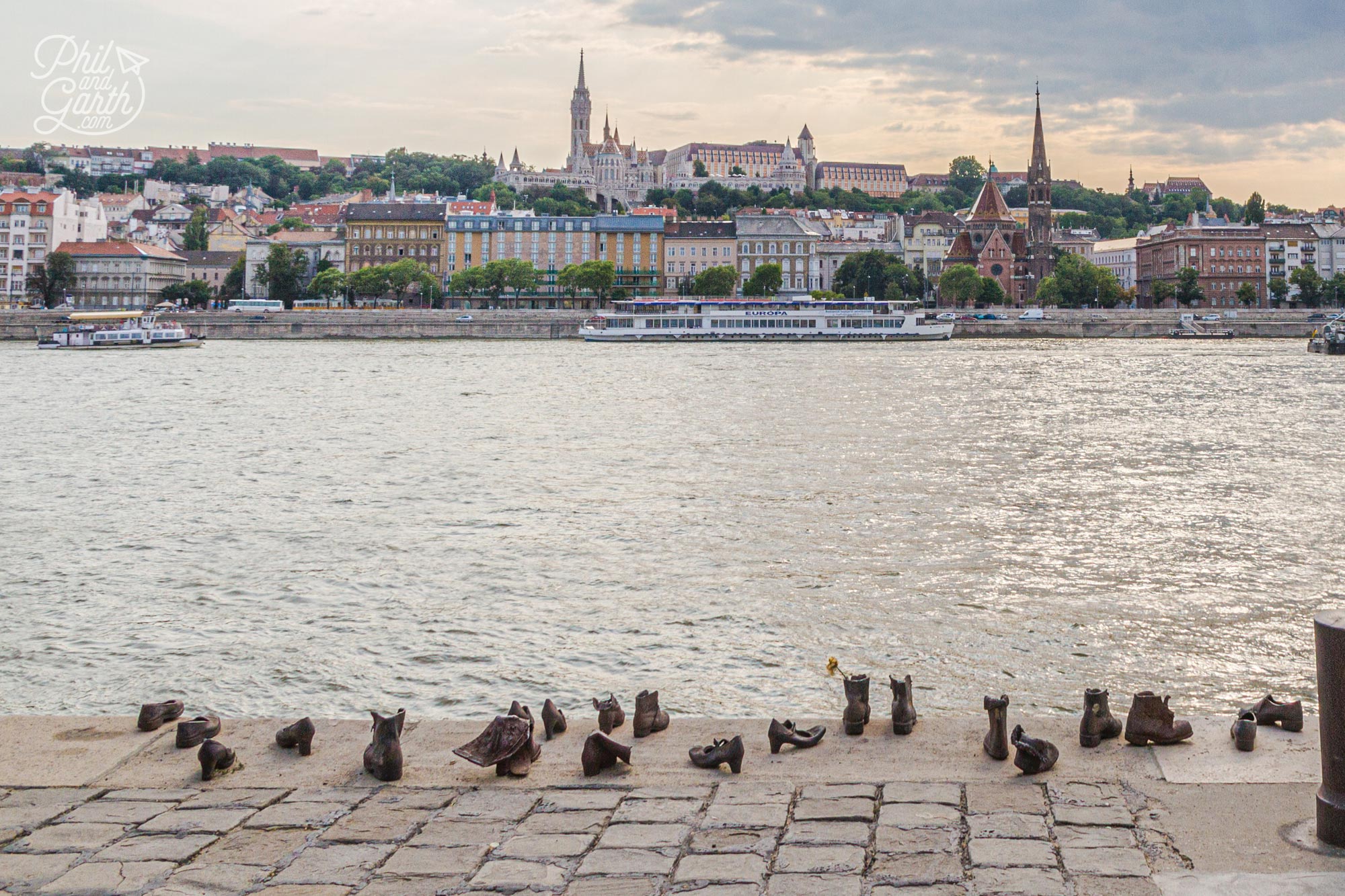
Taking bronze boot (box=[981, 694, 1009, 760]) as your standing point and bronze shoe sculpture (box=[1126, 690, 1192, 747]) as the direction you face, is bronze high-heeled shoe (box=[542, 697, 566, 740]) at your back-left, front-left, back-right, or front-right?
back-left

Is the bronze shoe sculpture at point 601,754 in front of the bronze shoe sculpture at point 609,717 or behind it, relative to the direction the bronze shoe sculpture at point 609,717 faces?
behind

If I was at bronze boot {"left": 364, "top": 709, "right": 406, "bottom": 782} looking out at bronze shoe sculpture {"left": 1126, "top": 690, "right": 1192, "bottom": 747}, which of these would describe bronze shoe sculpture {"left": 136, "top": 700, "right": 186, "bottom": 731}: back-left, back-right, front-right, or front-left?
back-left

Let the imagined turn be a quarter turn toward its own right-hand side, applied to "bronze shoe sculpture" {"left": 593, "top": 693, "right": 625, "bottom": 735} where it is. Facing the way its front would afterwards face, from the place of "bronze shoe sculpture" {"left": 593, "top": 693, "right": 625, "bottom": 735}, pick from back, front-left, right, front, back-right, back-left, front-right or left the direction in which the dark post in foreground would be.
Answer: front

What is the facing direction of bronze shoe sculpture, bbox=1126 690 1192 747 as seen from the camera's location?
facing to the right of the viewer

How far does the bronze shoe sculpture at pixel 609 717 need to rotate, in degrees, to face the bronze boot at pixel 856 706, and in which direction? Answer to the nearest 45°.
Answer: approximately 45° to its right

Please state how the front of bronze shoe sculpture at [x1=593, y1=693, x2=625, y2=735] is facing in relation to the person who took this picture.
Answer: facing away from the viewer and to the right of the viewer

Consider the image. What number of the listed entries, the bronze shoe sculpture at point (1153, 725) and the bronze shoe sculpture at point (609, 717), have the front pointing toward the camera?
0

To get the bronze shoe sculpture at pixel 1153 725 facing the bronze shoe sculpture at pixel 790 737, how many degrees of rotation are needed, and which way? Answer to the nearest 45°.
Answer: approximately 180°

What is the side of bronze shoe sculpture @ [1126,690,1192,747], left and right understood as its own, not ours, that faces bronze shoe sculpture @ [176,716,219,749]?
back

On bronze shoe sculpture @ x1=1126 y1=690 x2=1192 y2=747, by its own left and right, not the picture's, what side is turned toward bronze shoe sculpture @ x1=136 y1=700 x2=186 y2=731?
back
